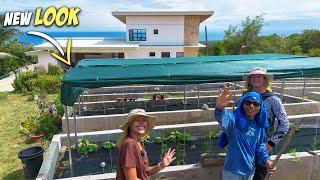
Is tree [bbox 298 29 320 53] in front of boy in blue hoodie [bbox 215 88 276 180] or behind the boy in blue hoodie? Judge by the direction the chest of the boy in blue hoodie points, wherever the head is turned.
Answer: behind

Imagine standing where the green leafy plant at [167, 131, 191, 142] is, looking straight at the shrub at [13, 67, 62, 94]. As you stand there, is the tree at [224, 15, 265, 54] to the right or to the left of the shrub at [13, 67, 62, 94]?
right

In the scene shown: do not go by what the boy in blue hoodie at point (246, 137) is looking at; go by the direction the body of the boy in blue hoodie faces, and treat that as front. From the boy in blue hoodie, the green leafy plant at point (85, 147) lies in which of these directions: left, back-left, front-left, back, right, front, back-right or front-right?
back-right

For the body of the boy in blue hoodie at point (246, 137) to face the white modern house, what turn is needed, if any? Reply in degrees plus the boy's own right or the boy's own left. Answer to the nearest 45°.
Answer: approximately 180°

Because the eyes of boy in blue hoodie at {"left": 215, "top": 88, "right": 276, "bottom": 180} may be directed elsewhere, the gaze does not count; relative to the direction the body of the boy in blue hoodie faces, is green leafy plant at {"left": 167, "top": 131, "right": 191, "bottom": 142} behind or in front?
behind

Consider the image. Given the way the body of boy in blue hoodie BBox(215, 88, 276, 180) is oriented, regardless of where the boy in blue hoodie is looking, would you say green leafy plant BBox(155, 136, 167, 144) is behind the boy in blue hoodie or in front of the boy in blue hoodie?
behind

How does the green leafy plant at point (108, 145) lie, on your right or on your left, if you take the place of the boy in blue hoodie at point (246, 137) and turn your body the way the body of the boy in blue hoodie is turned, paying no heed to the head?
on your right

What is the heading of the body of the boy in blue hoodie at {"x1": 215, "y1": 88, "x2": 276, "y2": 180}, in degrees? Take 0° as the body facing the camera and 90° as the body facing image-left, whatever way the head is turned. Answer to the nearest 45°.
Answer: approximately 0°

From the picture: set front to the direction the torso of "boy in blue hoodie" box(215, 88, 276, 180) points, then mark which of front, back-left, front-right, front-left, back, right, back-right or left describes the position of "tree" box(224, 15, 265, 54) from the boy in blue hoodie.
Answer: back
